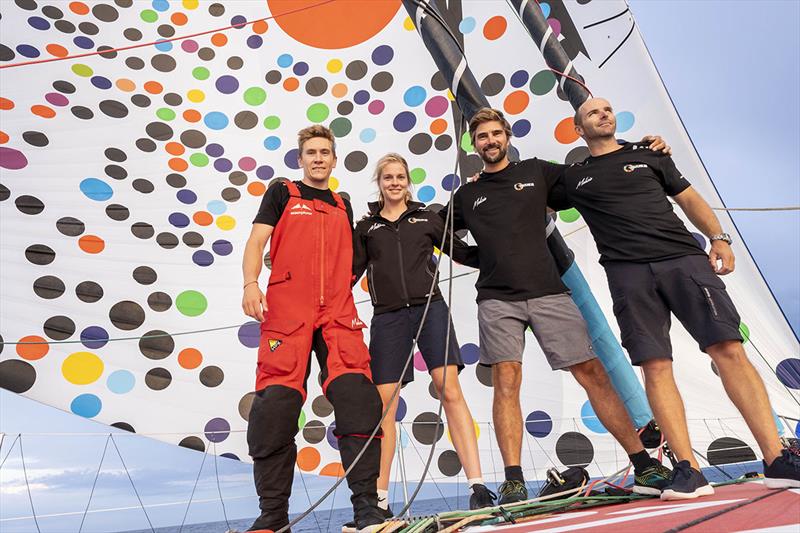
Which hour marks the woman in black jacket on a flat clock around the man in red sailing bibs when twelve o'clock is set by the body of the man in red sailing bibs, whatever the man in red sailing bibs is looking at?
The woman in black jacket is roughly at 8 o'clock from the man in red sailing bibs.

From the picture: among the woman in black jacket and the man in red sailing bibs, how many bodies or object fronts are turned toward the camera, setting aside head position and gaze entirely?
2

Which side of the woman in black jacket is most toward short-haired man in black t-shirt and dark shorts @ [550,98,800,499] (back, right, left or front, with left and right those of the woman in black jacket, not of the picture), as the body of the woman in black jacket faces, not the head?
left

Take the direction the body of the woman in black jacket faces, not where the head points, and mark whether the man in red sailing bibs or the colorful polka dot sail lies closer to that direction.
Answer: the man in red sailing bibs

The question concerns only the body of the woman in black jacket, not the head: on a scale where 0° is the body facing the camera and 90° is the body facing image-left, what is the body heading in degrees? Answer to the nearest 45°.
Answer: approximately 0°
